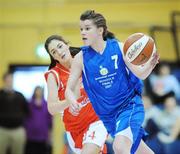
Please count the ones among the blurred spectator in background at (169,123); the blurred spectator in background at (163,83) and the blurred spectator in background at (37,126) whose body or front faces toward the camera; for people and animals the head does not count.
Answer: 3

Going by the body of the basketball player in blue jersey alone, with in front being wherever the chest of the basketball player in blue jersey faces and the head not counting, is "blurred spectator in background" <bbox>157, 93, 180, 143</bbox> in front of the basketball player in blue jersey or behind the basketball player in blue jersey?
behind

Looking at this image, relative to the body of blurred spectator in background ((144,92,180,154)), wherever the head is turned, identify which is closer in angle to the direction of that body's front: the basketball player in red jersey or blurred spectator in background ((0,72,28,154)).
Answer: the basketball player in red jersey

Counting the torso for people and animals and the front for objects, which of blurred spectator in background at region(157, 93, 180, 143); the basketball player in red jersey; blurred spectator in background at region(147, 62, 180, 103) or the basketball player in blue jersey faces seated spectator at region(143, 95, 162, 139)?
blurred spectator in background at region(147, 62, 180, 103)

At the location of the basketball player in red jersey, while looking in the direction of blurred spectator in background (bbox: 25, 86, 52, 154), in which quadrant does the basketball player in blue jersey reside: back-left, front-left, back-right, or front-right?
back-right

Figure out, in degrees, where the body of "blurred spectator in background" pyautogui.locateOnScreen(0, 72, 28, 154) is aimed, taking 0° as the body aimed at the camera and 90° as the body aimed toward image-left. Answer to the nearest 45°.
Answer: approximately 0°

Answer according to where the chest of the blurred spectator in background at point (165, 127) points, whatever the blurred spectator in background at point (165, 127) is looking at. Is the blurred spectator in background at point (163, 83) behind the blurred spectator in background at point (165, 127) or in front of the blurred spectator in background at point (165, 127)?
behind

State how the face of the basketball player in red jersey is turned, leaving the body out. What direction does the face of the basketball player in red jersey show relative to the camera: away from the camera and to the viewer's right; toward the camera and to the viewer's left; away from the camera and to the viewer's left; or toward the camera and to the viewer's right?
toward the camera and to the viewer's right

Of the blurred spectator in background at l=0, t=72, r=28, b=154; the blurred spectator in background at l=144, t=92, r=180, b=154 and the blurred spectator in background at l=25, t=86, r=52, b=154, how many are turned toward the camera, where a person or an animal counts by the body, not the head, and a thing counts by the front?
3

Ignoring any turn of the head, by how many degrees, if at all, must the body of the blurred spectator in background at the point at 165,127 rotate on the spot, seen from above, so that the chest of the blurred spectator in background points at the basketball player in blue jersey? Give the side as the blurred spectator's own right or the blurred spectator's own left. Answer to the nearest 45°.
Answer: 0° — they already face them

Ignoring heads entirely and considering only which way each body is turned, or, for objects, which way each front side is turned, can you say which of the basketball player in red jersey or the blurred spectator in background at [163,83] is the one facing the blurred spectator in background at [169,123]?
the blurred spectator in background at [163,83]
